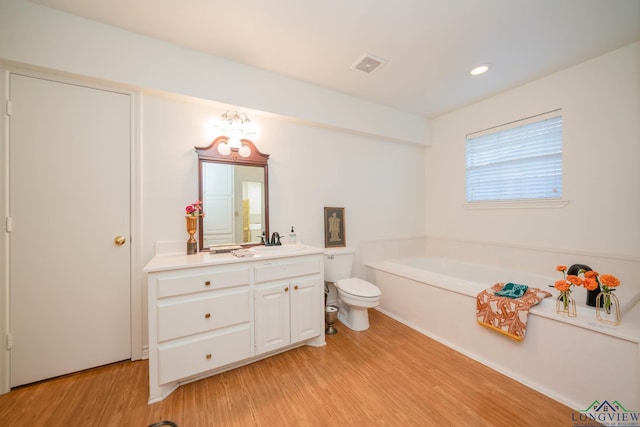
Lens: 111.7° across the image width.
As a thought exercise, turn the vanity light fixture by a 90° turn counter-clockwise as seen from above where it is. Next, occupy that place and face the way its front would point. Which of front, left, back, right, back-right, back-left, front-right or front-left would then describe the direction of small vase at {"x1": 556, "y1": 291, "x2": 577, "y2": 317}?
front-right

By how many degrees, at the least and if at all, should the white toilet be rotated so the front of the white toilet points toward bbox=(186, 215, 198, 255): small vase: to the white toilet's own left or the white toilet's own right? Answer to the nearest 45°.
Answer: approximately 90° to the white toilet's own right

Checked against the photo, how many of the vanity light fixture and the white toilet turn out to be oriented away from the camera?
0

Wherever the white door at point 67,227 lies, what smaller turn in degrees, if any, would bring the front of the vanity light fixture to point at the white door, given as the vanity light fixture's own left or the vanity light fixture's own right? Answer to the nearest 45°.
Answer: approximately 90° to the vanity light fixture's own right

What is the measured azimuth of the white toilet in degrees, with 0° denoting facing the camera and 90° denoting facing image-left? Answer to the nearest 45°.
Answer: approximately 315°

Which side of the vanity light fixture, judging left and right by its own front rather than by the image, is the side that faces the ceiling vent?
left

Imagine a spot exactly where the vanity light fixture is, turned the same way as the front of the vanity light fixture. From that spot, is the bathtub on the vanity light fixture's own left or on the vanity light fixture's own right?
on the vanity light fixture's own left

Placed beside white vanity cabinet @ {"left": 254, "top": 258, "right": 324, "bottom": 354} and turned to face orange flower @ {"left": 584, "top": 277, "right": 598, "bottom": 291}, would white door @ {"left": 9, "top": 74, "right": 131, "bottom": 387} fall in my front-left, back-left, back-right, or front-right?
back-right

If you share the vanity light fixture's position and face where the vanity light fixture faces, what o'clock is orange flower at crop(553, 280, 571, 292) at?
The orange flower is roughly at 10 o'clock from the vanity light fixture.
